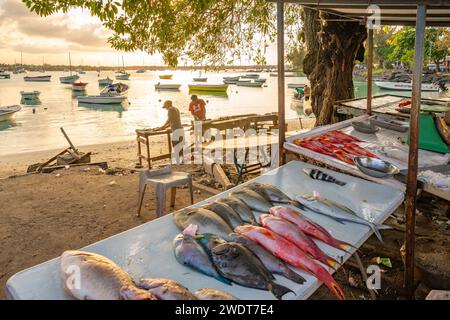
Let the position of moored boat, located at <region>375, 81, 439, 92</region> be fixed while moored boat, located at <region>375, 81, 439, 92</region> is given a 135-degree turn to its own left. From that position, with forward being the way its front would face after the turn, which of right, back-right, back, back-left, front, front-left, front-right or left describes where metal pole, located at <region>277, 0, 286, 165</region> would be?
front-right

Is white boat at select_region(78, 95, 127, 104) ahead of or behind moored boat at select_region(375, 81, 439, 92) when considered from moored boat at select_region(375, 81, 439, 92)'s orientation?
ahead

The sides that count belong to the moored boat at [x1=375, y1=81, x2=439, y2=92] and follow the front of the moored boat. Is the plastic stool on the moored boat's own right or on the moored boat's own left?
on the moored boat's own left

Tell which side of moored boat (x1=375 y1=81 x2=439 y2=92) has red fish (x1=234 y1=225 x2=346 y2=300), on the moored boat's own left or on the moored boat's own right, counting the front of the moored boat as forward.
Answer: on the moored boat's own left

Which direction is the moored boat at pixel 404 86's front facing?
to the viewer's left
